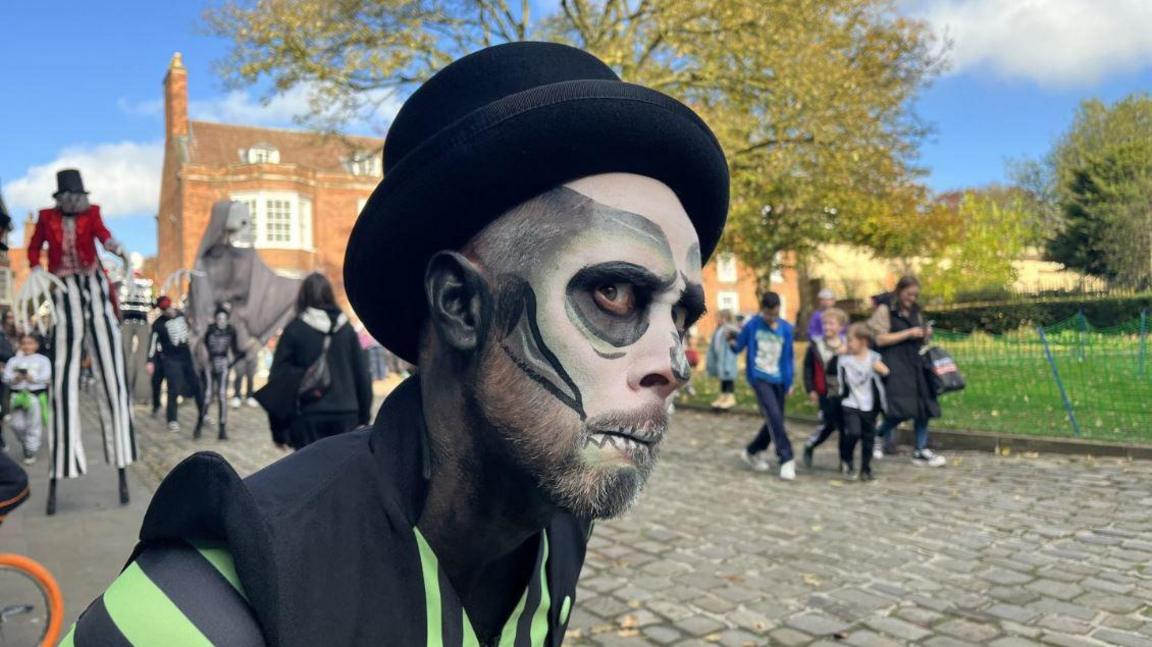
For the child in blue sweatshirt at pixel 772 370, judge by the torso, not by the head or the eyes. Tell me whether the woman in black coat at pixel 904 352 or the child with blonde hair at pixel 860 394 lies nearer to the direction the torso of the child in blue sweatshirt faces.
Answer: the child with blonde hair

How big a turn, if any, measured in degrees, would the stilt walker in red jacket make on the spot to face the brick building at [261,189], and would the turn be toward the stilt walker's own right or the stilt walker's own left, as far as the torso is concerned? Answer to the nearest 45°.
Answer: approximately 180°

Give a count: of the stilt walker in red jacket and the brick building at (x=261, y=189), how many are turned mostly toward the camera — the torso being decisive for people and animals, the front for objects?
2

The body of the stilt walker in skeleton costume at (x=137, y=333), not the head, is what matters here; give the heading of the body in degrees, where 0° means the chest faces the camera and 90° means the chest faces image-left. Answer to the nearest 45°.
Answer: approximately 0°

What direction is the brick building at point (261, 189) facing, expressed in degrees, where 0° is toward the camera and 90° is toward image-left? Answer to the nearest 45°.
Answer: approximately 0°
